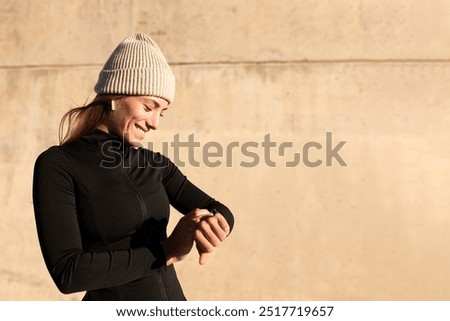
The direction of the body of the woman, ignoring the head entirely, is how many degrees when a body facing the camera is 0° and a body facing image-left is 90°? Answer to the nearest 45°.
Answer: approximately 315°
